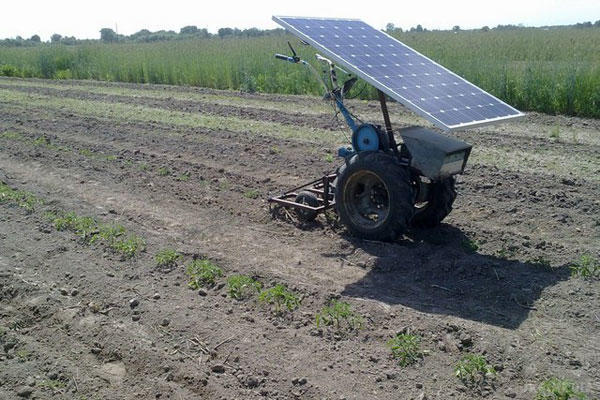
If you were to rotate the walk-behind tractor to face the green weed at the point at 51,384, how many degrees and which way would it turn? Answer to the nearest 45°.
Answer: approximately 90° to its right

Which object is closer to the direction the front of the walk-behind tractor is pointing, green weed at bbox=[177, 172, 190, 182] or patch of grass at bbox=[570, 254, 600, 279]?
the patch of grass

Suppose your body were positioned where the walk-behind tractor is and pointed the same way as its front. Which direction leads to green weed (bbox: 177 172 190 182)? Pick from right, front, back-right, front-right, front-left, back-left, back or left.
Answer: back

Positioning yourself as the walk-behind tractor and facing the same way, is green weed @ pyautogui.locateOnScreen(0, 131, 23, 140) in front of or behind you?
behind

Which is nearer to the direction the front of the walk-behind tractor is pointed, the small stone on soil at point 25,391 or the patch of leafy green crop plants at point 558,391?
the patch of leafy green crop plants

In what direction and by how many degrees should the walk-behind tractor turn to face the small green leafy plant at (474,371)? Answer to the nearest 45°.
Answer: approximately 45° to its right

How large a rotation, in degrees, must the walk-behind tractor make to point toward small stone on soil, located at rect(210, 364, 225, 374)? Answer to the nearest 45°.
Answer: approximately 90° to its right

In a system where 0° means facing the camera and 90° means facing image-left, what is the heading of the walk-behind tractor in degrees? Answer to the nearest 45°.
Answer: approximately 315°

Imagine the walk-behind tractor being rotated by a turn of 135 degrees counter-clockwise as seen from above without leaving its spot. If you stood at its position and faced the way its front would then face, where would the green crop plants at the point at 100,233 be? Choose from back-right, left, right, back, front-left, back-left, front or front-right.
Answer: left

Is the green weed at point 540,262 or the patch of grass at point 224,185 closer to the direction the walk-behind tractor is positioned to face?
the green weed

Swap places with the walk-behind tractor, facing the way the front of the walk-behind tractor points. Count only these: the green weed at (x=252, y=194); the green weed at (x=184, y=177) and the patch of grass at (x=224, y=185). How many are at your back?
3

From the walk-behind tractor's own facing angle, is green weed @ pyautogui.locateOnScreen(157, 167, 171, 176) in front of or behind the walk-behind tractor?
behind

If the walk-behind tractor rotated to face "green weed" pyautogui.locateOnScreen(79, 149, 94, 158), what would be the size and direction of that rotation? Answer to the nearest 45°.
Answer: approximately 180°

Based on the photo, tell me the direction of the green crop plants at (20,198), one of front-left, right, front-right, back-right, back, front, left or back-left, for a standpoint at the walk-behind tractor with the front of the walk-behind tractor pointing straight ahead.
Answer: back-right

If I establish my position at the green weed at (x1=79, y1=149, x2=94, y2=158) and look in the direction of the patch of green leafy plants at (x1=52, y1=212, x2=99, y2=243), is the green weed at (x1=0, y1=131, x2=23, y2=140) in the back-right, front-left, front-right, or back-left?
back-right
